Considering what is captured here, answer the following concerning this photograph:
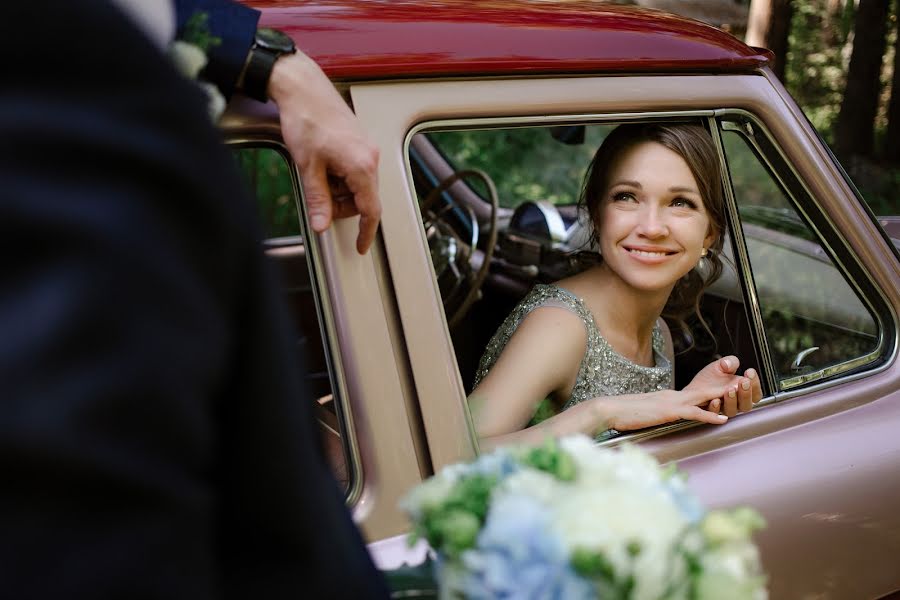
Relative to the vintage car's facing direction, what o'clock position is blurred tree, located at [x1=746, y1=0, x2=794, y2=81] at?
The blurred tree is roughly at 11 o'clock from the vintage car.

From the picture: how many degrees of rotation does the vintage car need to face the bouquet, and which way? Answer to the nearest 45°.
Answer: approximately 135° to its right

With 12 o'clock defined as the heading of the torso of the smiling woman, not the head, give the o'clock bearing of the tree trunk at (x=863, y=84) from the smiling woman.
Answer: The tree trunk is roughly at 8 o'clock from the smiling woman.

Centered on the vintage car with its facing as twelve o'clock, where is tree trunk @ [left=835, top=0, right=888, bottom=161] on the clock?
The tree trunk is roughly at 11 o'clock from the vintage car.

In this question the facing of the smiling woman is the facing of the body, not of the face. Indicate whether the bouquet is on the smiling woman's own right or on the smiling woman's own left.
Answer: on the smiling woman's own right

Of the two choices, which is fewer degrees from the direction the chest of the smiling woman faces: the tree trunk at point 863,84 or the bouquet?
the bouquet

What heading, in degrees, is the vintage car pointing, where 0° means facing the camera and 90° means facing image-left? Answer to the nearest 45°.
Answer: approximately 225°

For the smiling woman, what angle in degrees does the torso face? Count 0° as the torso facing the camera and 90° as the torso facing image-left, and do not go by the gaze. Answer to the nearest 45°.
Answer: approximately 315°
